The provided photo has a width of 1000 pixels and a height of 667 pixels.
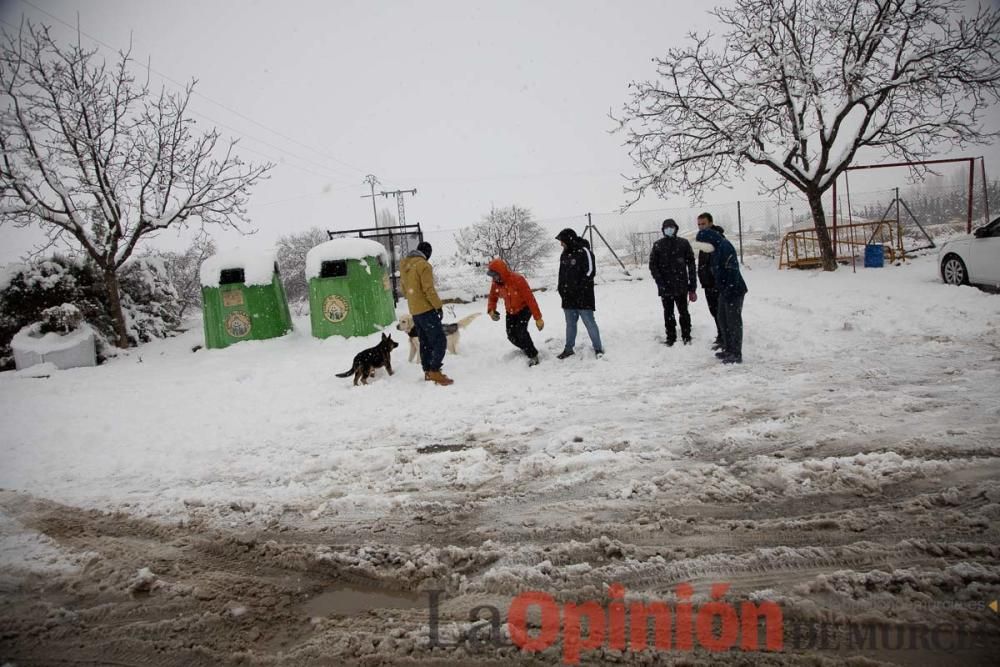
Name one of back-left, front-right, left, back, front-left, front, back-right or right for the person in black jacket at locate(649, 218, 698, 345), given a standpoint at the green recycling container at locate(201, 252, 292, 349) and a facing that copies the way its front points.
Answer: front-left

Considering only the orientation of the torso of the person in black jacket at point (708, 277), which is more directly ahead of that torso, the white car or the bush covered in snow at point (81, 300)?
the bush covered in snow

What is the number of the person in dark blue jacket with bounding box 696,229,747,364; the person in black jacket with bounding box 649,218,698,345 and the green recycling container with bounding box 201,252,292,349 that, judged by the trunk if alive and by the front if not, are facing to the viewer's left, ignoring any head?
1

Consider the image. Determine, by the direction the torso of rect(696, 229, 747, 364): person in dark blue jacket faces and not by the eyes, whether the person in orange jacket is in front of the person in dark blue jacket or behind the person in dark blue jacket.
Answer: in front

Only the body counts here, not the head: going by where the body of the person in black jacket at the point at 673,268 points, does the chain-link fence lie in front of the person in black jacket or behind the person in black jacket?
behind

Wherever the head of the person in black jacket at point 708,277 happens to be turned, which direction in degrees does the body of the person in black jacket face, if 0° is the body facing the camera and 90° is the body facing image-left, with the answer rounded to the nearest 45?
approximately 45°

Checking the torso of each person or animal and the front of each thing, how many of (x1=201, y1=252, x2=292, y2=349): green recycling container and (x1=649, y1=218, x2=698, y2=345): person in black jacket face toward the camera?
2

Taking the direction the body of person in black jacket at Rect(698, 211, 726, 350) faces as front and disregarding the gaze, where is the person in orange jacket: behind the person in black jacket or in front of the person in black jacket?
in front

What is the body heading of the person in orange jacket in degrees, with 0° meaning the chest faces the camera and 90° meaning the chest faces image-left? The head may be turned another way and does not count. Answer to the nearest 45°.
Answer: approximately 45°

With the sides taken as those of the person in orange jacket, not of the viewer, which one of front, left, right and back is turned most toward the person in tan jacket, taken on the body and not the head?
front

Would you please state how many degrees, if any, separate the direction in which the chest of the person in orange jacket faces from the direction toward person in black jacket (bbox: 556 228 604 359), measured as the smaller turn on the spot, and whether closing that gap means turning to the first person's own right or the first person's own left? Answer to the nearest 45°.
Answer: approximately 135° to the first person's own left
